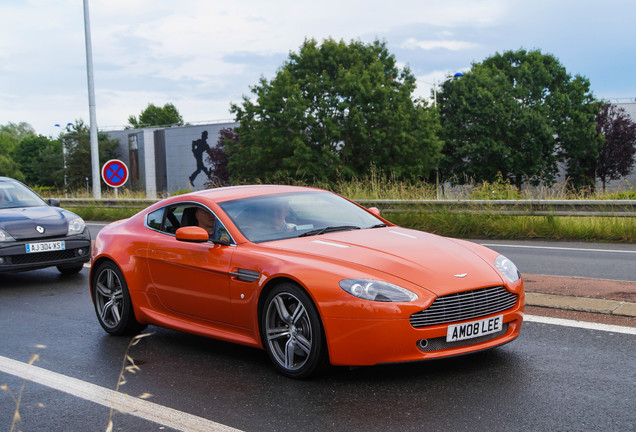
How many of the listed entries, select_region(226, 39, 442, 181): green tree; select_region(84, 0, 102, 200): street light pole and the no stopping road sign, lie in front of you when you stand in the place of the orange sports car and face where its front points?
0

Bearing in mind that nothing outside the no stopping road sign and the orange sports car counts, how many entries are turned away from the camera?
0

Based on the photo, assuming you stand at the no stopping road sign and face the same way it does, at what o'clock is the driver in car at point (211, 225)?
The driver in car is roughly at 12 o'clock from the no stopping road sign.

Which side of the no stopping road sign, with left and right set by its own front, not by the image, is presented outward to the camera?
front

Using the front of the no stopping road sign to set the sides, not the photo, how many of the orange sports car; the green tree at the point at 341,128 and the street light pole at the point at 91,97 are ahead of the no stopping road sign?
1

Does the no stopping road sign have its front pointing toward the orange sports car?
yes

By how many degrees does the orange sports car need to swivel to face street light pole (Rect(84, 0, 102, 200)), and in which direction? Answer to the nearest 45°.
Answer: approximately 135° to its left

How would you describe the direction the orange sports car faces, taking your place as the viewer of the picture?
facing the viewer and to the right of the viewer

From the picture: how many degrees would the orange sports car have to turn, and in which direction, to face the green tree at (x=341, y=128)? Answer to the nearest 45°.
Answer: approximately 135° to its left

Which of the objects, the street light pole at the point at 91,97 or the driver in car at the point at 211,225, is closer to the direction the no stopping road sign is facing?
the driver in car

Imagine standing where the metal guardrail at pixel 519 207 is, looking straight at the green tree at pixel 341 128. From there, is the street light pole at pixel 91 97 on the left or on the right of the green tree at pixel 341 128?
left

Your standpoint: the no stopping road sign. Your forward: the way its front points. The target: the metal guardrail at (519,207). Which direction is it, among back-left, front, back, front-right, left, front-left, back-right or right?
front-left

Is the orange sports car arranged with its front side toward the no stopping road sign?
no
